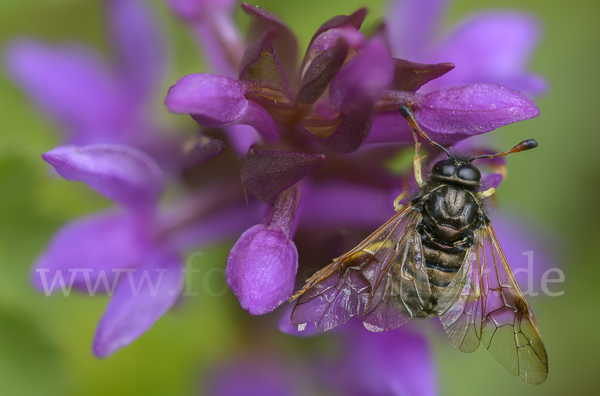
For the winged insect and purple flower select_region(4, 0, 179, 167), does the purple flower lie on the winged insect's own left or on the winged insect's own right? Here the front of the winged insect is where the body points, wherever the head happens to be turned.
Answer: on the winged insect's own left

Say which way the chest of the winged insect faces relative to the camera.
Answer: away from the camera

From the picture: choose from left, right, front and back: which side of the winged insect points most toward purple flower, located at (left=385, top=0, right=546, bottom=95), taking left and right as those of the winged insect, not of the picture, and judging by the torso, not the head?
front

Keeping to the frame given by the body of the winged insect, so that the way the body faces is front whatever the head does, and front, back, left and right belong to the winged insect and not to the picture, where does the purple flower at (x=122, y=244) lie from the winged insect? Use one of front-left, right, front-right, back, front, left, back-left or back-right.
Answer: left
